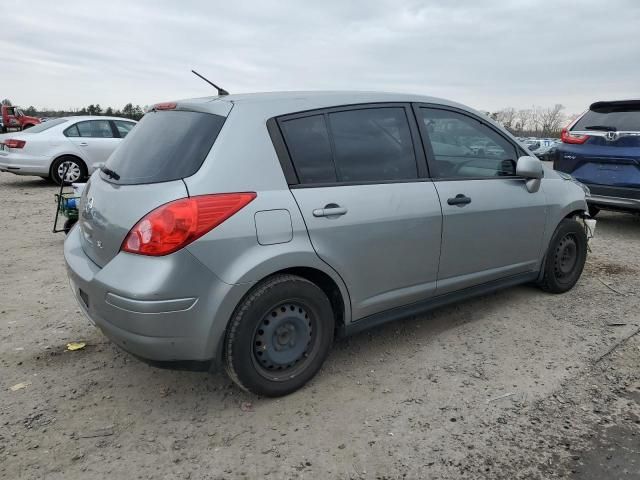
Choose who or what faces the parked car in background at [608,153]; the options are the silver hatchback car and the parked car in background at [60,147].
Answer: the silver hatchback car

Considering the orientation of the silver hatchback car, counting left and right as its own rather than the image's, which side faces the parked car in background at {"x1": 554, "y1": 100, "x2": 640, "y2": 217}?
front

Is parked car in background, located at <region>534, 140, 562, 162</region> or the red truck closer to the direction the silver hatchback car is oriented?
the parked car in background

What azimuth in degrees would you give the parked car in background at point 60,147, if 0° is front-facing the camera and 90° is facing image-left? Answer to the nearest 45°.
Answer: approximately 225°

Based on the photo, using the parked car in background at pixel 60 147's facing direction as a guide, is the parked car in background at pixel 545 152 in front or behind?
in front

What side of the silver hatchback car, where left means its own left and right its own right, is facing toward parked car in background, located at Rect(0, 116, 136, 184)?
left

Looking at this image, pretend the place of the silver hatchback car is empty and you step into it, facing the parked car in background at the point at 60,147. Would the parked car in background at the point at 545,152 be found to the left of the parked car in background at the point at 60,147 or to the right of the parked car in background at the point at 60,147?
right

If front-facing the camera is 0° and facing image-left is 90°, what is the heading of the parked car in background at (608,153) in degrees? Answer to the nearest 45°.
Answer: approximately 180°

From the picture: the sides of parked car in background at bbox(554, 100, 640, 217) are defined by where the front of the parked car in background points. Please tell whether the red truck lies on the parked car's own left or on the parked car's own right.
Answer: on the parked car's own left

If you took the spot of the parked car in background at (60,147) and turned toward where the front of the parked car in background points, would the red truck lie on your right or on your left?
on your left

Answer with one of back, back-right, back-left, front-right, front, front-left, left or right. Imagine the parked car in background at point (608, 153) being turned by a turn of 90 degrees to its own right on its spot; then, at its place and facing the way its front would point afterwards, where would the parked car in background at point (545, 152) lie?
left

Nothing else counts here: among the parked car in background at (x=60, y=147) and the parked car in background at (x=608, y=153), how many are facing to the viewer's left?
0

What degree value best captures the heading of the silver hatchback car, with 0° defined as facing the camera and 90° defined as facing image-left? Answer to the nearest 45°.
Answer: approximately 225°
